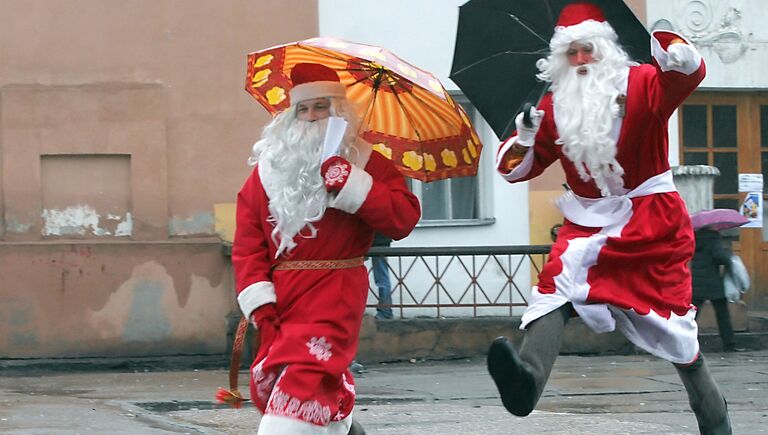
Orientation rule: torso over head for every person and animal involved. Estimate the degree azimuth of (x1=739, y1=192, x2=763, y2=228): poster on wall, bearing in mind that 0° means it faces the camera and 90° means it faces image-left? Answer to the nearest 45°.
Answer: approximately 0°

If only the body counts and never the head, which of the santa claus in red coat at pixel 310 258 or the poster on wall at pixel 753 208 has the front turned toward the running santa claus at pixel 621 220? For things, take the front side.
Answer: the poster on wall

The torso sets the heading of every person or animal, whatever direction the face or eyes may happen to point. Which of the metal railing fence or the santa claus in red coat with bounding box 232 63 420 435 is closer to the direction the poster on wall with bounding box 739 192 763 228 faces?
the santa claus in red coat
